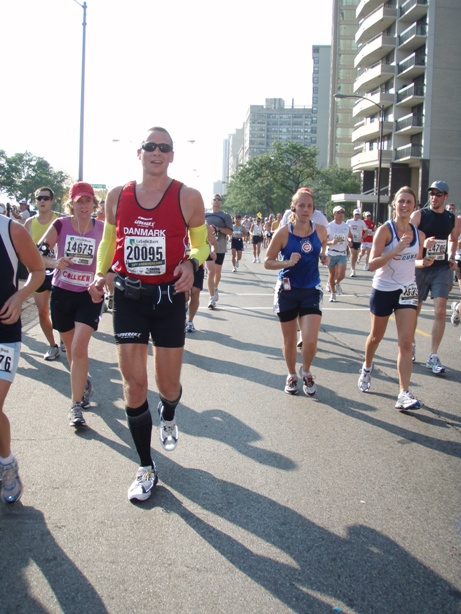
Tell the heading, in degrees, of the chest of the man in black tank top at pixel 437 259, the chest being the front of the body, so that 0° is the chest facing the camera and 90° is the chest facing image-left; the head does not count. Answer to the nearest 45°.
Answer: approximately 0°
